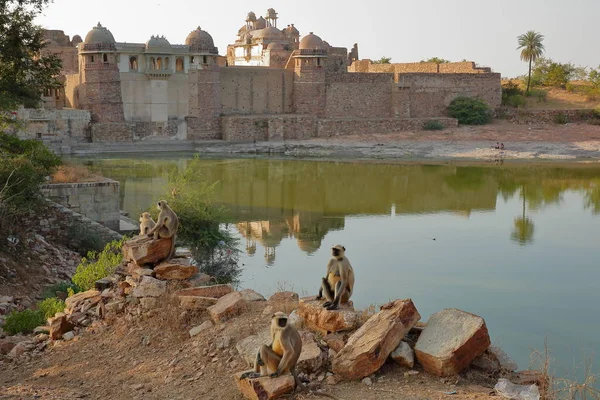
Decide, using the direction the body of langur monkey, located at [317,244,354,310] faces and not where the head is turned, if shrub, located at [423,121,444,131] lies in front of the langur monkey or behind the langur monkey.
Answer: behind

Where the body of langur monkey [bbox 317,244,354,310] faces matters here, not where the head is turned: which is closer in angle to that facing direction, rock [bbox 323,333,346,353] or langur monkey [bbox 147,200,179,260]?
the rock

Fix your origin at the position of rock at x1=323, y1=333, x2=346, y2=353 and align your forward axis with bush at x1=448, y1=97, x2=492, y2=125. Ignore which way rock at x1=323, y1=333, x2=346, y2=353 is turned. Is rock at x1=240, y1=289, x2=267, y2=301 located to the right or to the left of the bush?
left

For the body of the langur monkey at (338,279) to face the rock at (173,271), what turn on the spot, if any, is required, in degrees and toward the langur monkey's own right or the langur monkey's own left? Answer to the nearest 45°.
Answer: approximately 90° to the langur monkey's own right

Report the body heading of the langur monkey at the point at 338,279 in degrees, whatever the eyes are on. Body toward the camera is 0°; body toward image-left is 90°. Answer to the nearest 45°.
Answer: approximately 45°

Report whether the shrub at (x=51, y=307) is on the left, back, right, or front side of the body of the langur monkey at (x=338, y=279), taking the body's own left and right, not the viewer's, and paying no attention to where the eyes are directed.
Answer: right
